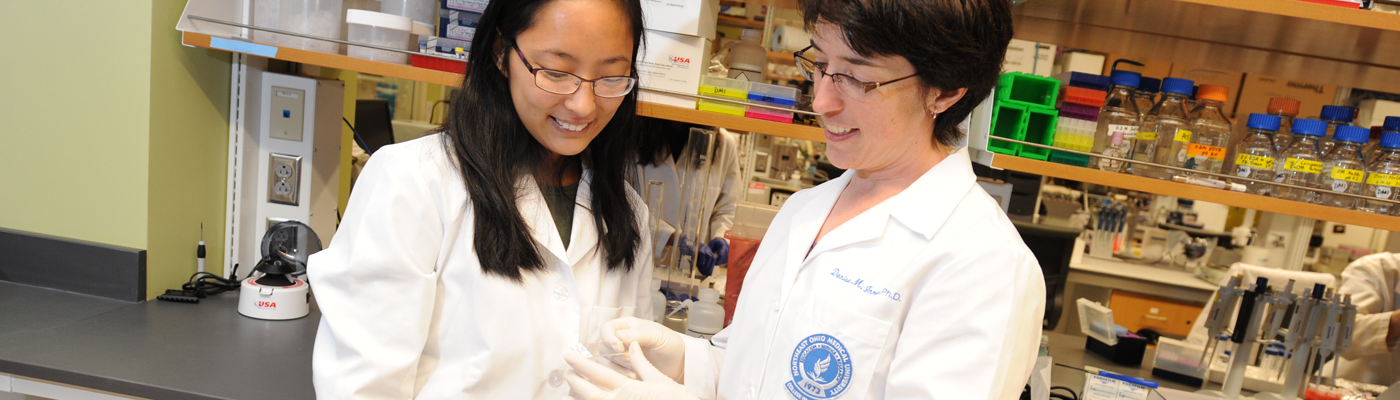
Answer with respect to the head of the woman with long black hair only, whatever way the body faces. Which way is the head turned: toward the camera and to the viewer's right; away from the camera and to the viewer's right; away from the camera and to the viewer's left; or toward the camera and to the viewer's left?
toward the camera and to the viewer's right

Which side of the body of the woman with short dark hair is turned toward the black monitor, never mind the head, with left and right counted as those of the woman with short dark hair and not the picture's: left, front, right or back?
right

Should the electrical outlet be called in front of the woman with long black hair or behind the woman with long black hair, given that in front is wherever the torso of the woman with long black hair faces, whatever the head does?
behind

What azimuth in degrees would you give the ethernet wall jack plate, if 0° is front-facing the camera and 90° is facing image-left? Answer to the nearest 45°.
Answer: approximately 0°

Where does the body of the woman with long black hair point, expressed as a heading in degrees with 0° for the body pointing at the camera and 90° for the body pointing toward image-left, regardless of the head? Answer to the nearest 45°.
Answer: approximately 315°

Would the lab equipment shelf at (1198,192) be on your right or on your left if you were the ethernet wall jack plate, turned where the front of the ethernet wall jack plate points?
on your left

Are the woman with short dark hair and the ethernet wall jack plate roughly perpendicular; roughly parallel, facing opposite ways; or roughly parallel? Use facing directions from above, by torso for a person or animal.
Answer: roughly perpendicular

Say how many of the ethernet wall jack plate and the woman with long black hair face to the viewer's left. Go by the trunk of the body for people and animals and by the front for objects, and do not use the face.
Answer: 0

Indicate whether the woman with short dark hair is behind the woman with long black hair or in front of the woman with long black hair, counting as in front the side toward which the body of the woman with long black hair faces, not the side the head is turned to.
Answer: in front

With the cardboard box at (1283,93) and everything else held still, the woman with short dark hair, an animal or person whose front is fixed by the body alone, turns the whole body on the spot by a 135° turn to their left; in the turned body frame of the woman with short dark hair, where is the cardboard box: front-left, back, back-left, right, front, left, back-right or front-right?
front-left

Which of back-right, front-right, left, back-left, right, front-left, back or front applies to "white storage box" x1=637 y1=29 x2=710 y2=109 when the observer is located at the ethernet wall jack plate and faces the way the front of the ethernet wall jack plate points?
front-left
